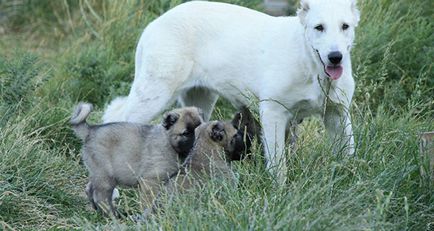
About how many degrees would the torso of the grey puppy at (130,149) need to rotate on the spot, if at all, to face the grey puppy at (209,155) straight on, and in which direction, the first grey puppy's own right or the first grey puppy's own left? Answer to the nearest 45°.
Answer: approximately 45° to the first grey puppy's own right

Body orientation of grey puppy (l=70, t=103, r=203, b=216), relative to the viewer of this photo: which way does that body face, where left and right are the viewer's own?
facing to the right of the viewer

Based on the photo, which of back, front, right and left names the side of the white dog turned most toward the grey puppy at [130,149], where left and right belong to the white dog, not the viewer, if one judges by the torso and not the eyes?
right

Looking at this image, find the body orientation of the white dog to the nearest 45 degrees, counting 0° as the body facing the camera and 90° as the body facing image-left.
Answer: approximately 315°

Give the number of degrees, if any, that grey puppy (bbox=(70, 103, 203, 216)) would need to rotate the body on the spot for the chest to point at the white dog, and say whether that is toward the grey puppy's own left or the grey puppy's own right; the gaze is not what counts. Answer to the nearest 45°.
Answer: approximately 45° to the grey puppy's own left
